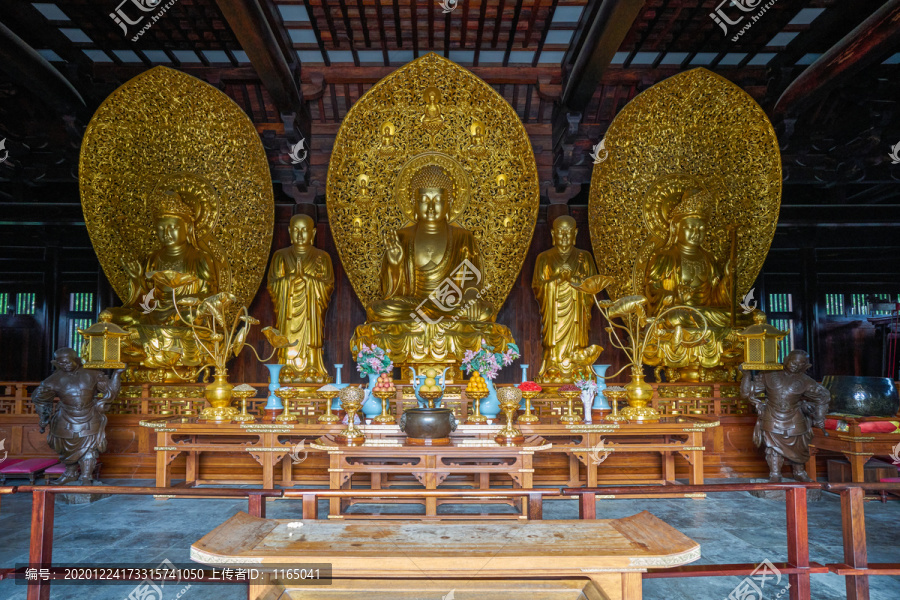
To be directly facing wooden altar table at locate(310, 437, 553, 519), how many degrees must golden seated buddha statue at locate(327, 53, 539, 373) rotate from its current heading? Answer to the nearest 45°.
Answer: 0° — it already faces it

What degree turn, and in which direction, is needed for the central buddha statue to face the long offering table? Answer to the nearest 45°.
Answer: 0° — it already faces it

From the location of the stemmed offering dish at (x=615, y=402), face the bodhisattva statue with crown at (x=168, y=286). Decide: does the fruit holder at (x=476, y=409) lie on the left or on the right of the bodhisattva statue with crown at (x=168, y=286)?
left

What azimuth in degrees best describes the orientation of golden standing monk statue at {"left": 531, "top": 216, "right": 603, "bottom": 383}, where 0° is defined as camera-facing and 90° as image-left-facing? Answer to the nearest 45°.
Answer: approximately 0°

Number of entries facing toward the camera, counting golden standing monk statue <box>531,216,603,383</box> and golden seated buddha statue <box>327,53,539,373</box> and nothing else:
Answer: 2

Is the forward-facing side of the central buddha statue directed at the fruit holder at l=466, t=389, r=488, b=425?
yes

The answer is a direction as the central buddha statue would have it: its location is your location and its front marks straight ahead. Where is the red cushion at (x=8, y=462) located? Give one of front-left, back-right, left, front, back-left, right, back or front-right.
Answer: front-right

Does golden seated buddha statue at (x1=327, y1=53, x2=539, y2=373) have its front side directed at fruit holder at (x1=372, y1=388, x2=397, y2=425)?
yes

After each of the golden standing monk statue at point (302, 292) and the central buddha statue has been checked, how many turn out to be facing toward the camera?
2

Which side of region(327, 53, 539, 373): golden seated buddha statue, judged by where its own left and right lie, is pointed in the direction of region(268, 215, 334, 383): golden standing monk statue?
right
